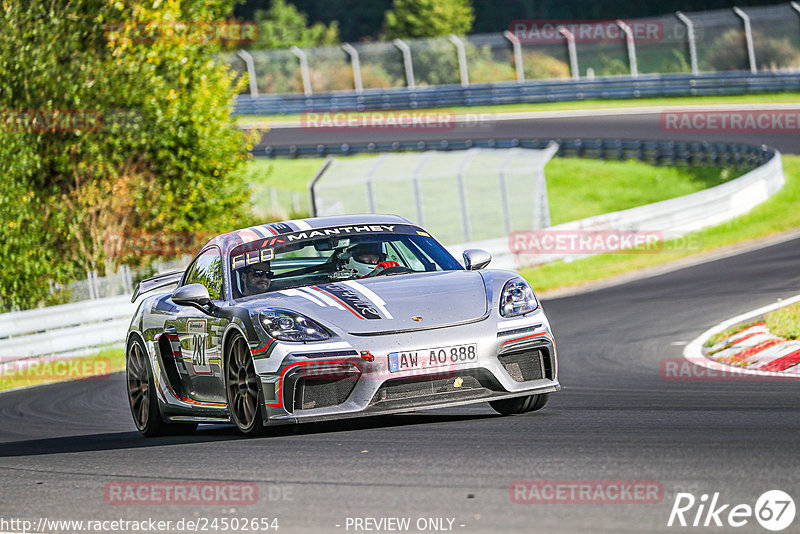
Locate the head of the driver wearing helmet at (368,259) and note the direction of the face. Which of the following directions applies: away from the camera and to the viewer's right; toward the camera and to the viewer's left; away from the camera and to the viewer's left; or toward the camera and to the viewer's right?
toward the camera and to the viewer's right

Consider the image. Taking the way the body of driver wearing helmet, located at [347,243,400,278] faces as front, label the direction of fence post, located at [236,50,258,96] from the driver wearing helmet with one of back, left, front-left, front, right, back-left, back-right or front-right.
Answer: back-left

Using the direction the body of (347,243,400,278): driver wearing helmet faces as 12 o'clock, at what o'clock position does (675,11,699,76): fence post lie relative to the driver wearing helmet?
The fence post is roughly at 8 o'clock from the driver wearing helmet.

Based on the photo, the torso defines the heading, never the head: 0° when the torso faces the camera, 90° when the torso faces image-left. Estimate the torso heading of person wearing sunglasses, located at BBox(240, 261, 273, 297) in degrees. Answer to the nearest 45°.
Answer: approximately 315°

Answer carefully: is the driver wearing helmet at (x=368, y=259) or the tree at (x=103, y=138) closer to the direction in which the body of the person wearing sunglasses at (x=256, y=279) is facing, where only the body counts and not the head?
the driver wearing helmet

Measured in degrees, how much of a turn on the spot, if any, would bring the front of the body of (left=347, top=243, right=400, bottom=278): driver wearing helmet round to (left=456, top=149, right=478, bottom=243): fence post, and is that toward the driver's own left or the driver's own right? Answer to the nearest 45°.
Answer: approximately 135° to the driver's own left

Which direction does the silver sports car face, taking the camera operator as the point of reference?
facing the viewer and to the right of the viewer

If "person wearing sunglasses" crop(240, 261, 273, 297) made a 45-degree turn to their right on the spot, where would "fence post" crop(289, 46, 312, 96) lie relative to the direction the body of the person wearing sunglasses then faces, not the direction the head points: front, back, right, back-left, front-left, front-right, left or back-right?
back

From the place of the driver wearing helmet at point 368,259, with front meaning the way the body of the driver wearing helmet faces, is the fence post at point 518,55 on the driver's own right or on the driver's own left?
on the driver's own left

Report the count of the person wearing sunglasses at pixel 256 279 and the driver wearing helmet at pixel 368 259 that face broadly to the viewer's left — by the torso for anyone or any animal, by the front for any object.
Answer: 0
